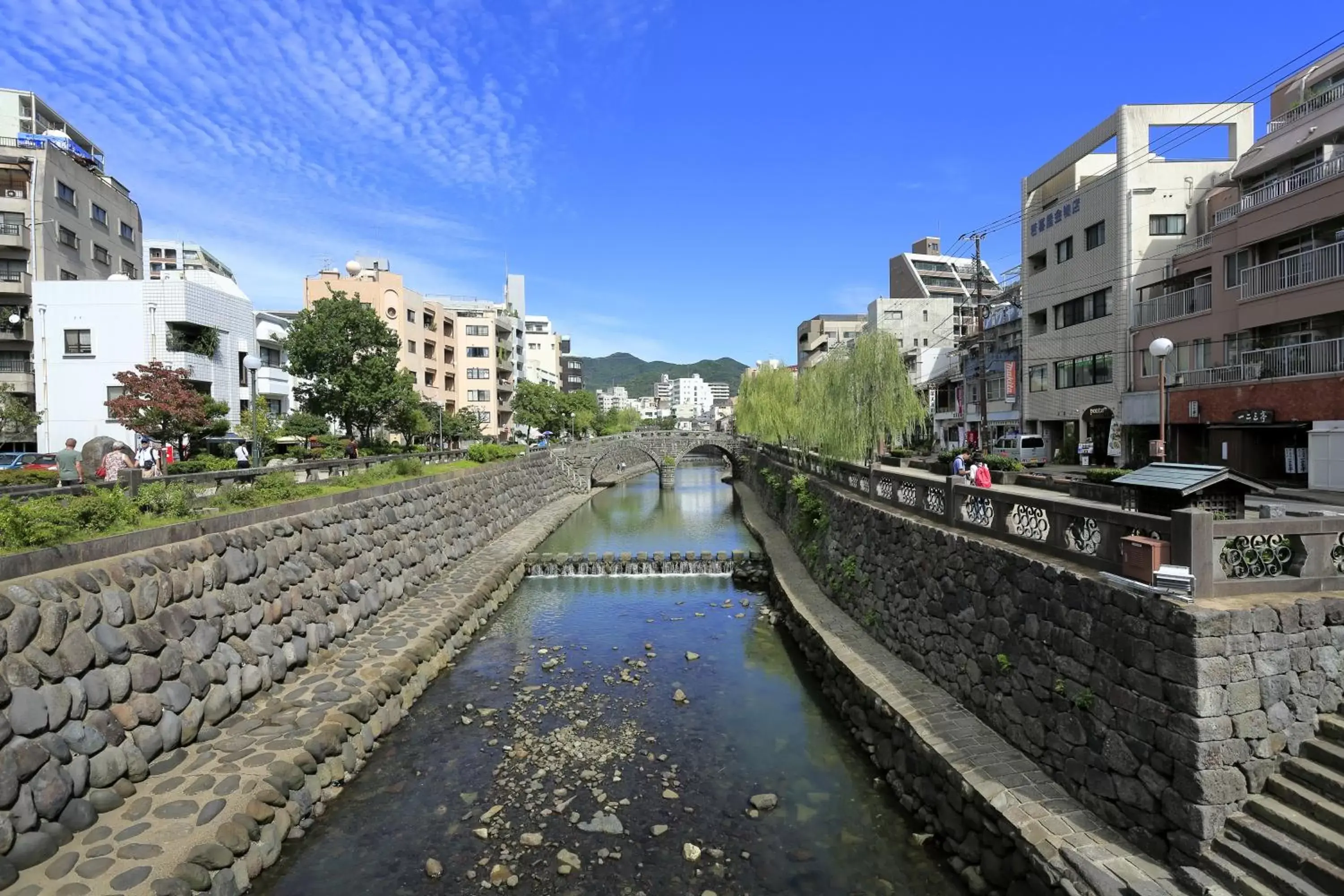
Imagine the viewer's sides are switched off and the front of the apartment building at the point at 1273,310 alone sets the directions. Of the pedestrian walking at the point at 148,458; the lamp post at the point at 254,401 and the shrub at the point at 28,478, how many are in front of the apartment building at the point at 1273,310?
3

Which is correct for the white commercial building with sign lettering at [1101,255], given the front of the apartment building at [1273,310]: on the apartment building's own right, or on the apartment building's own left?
on the apartment building's own right

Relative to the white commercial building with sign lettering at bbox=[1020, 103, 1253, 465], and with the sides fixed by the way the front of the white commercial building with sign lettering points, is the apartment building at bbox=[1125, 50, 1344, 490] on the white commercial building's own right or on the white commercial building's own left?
on the white commercial building's own left

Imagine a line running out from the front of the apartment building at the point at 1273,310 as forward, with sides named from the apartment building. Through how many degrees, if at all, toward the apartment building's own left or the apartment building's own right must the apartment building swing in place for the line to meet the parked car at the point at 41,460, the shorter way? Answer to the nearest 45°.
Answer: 0° — it already faces it

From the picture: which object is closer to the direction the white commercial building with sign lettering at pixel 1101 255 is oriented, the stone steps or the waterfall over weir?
the waterfall over weir

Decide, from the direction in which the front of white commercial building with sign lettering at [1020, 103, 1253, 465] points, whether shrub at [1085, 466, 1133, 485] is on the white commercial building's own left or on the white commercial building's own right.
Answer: on the white commercial building's own left

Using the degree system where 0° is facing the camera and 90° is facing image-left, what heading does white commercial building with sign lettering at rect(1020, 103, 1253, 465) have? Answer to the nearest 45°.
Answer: approximately 45°

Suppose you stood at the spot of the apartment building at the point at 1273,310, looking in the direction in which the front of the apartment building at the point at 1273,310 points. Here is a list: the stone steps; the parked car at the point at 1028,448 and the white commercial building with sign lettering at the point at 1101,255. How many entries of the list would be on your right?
2

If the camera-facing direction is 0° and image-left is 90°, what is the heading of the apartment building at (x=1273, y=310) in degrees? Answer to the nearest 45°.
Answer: approximately 45°
